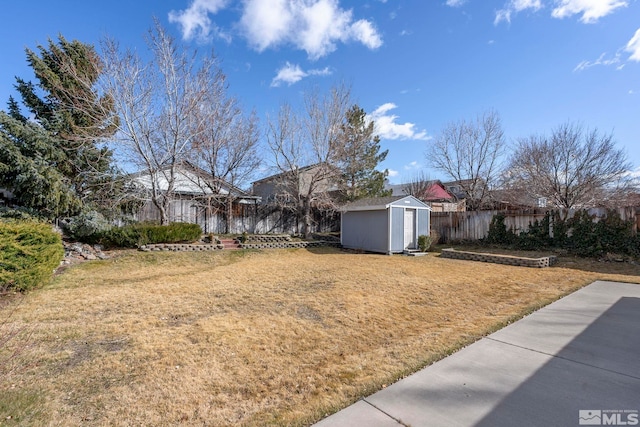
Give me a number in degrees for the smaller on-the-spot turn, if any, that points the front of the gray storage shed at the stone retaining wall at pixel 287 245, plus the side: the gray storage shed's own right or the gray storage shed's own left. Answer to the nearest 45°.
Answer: approximately 135° to the gray storage shed's own right

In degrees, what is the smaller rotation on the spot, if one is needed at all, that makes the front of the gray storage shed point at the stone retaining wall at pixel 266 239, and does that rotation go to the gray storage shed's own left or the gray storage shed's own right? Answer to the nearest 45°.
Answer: approximately 135° to the gray storage shed's own right

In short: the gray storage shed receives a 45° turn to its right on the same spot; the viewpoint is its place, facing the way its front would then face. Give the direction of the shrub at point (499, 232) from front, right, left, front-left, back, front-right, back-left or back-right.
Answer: left

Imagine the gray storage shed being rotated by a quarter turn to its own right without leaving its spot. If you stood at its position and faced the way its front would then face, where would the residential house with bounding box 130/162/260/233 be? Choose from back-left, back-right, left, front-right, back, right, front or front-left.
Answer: front-right

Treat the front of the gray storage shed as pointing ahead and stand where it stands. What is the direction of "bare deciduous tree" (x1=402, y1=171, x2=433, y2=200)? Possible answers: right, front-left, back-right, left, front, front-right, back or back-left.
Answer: back-left

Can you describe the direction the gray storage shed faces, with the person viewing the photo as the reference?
facing the viewer and to the right of the viewer
